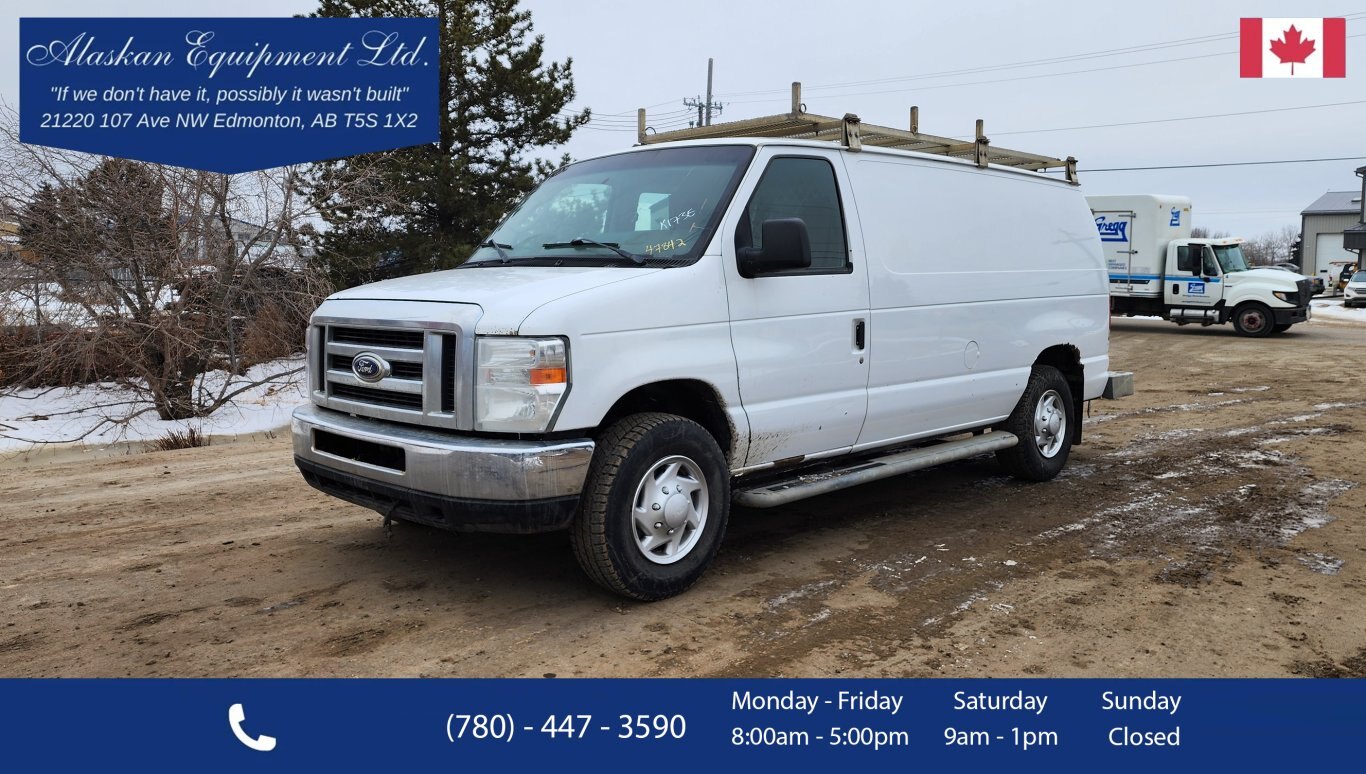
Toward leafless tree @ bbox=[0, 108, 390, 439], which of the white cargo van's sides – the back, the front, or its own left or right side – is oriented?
right

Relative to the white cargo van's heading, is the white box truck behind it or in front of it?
behind

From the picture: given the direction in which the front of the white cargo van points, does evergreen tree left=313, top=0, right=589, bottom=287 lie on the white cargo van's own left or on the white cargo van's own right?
on the white cargo van's own right

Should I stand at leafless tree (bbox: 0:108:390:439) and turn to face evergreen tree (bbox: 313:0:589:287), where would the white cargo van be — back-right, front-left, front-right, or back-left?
back-right

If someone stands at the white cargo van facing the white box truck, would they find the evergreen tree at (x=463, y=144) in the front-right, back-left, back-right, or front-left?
front-left

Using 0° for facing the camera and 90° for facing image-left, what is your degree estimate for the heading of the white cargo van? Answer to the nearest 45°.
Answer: approximately 45°

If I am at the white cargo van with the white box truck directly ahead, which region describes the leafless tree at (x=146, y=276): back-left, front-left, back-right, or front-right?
front-left
